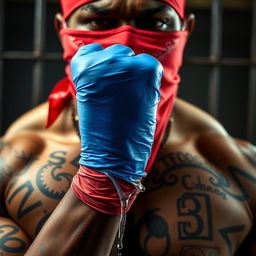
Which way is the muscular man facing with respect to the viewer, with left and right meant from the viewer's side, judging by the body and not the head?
facing the viewer
